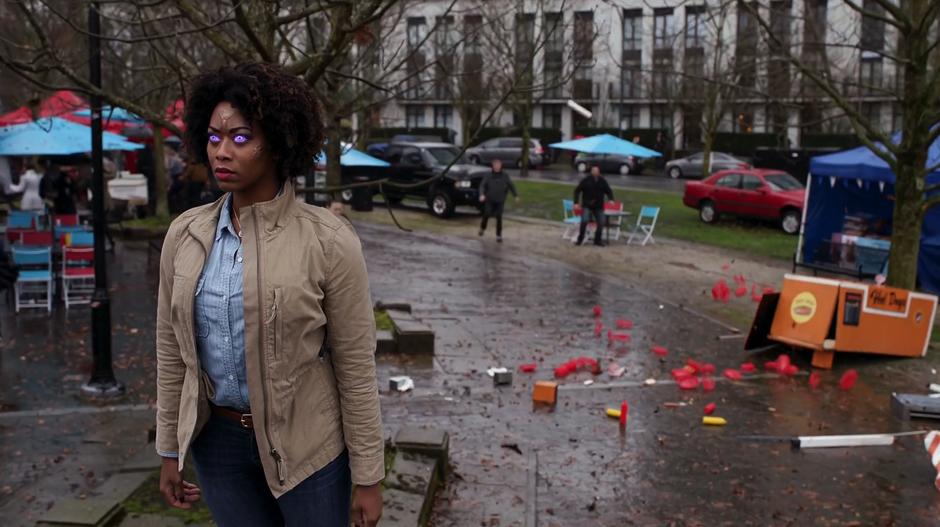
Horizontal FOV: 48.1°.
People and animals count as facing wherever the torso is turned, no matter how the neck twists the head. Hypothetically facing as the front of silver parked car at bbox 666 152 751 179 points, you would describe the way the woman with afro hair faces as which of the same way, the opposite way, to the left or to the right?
to the left

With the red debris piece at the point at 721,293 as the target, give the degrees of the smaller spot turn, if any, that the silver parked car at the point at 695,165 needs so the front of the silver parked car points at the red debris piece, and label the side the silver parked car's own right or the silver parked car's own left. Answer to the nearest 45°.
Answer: approximately 90° to the silver parked car's own left

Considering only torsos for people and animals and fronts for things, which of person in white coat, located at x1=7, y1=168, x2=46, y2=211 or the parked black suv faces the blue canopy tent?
the parked black suv

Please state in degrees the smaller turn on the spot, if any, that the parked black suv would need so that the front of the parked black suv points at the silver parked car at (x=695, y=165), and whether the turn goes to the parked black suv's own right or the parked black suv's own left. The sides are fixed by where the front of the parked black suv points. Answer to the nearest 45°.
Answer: approximately 90° to the parked black suv's own left

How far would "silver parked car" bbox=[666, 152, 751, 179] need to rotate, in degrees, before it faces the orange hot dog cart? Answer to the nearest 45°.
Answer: approximately 90° to its left

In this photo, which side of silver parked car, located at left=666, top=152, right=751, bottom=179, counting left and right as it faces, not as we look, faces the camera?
left
